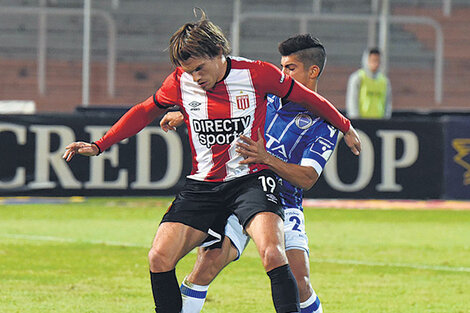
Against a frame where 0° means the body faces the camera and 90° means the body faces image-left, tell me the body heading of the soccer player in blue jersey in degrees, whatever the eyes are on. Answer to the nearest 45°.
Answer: approximately 45°

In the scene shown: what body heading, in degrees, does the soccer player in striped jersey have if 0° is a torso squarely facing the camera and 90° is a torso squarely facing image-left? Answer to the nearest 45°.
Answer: approximately 0°

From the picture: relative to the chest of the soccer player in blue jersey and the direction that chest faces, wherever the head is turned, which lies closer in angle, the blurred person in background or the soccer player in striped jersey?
the soccer player in striped jersey

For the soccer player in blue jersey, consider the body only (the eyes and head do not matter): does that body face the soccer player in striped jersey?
yes

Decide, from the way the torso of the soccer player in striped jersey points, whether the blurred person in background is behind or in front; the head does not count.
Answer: behind

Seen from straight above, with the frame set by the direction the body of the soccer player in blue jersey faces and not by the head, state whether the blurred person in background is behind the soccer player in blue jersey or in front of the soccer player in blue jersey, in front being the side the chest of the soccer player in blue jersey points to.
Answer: behind
